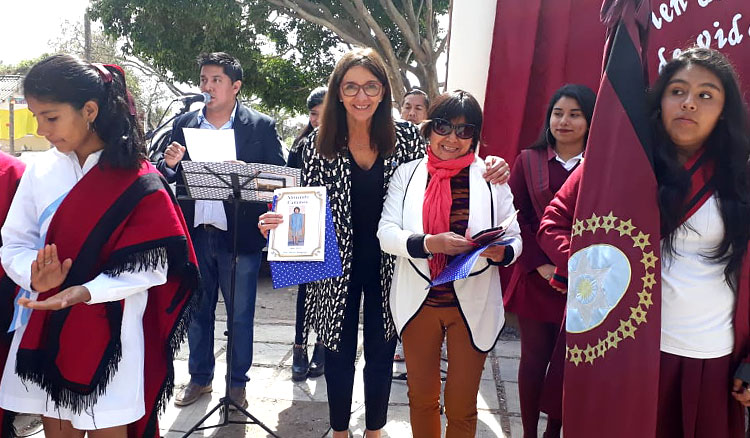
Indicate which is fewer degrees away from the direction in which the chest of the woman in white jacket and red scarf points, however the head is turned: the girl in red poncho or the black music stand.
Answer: the girl in red poncho

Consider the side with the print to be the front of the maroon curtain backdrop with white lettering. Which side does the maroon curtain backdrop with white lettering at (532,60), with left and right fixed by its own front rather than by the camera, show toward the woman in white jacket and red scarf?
front

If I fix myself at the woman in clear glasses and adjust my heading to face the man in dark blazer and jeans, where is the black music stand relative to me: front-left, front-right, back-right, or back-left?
front-left

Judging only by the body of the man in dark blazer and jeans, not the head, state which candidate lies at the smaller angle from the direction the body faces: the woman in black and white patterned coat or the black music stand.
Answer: the black music stand

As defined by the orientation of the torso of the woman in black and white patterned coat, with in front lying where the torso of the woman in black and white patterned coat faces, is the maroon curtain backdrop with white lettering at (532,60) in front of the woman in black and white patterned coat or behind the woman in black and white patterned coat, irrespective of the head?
behind

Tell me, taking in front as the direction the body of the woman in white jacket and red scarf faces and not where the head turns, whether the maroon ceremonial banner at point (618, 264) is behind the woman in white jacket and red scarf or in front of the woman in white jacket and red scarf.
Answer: in front

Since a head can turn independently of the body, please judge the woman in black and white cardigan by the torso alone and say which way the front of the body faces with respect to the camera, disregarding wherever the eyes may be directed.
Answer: toward the camera

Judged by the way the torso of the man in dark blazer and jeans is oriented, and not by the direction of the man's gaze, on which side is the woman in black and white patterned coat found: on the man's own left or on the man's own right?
on the man's own left

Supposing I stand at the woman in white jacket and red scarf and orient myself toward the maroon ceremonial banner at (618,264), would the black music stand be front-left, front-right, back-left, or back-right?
back-right

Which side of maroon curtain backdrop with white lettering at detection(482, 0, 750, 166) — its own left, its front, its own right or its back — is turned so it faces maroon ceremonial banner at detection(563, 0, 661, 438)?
front

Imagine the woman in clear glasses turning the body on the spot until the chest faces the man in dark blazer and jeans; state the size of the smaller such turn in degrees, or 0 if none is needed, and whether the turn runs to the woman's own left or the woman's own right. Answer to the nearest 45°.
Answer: approximately 135° to the woman's own right

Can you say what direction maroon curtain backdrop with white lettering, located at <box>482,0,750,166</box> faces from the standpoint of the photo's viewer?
facing the viewer

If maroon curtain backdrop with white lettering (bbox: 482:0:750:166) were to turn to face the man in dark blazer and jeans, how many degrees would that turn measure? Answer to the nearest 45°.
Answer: approximately 45° to its right

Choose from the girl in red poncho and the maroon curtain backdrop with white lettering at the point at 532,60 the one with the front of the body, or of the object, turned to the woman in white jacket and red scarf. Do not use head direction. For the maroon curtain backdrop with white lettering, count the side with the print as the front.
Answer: the maroon curtain backdrop with white lettering
